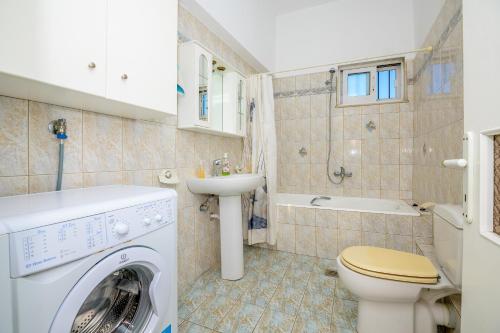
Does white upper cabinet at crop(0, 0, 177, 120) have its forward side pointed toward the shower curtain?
no

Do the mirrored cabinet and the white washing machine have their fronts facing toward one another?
no

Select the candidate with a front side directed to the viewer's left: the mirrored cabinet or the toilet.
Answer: the toilet

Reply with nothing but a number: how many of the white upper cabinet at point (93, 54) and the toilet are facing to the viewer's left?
1

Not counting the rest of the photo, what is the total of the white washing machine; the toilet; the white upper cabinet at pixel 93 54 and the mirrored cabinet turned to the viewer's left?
1

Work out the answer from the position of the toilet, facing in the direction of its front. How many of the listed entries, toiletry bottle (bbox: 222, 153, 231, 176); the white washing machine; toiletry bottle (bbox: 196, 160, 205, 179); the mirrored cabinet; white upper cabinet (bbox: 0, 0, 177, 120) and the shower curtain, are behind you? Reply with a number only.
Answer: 0

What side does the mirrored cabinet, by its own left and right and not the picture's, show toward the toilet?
front

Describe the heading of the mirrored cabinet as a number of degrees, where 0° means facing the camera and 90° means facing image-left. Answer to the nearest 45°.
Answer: approximately 315°

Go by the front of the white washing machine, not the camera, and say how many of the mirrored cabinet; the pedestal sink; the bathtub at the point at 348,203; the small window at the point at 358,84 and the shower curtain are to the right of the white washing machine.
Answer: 0

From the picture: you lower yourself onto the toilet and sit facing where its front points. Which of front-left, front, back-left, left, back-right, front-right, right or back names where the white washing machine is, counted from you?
front-left

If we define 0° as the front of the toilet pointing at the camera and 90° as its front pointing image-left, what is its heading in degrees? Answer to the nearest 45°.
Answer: approximately 90°

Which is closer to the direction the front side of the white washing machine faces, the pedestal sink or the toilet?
the toilet

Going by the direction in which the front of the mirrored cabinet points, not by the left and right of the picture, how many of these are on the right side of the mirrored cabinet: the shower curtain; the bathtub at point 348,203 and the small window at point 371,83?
0

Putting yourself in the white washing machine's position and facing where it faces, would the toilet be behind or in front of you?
in front

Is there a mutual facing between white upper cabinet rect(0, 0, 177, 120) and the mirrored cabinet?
no

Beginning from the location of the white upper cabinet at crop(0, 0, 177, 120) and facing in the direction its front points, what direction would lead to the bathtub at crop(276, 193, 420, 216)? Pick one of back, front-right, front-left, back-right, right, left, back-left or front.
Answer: front-left

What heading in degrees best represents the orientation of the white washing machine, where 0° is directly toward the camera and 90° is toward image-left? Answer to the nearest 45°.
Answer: approximately 315°

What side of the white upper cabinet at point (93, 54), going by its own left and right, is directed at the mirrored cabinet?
left
